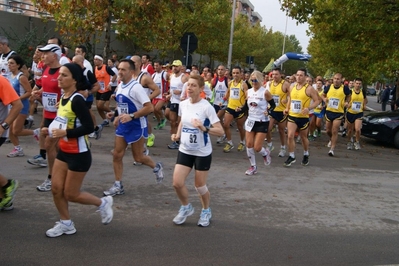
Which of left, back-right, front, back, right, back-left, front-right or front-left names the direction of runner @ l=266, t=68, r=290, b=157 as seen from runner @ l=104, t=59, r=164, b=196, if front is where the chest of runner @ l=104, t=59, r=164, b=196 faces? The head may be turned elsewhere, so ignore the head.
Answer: back

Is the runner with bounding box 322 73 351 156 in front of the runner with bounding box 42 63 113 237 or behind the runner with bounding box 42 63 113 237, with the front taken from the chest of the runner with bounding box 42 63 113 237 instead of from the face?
behind

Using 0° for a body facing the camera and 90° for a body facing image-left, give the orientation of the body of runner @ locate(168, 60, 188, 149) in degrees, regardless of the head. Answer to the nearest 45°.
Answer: approximately 45°

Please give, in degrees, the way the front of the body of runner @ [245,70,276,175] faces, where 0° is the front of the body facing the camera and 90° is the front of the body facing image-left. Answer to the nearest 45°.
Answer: approximately 45°

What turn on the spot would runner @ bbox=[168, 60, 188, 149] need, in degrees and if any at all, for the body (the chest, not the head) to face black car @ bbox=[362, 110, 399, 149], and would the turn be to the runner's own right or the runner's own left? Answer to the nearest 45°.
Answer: approximately 135° to the runner's own left

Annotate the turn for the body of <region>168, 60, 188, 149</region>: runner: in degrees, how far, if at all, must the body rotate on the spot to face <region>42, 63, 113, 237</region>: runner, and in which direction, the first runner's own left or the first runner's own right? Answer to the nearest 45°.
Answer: approximately 45° to the first runner's own left

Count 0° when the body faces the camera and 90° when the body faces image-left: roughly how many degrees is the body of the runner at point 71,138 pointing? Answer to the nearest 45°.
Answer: approximately 45°
